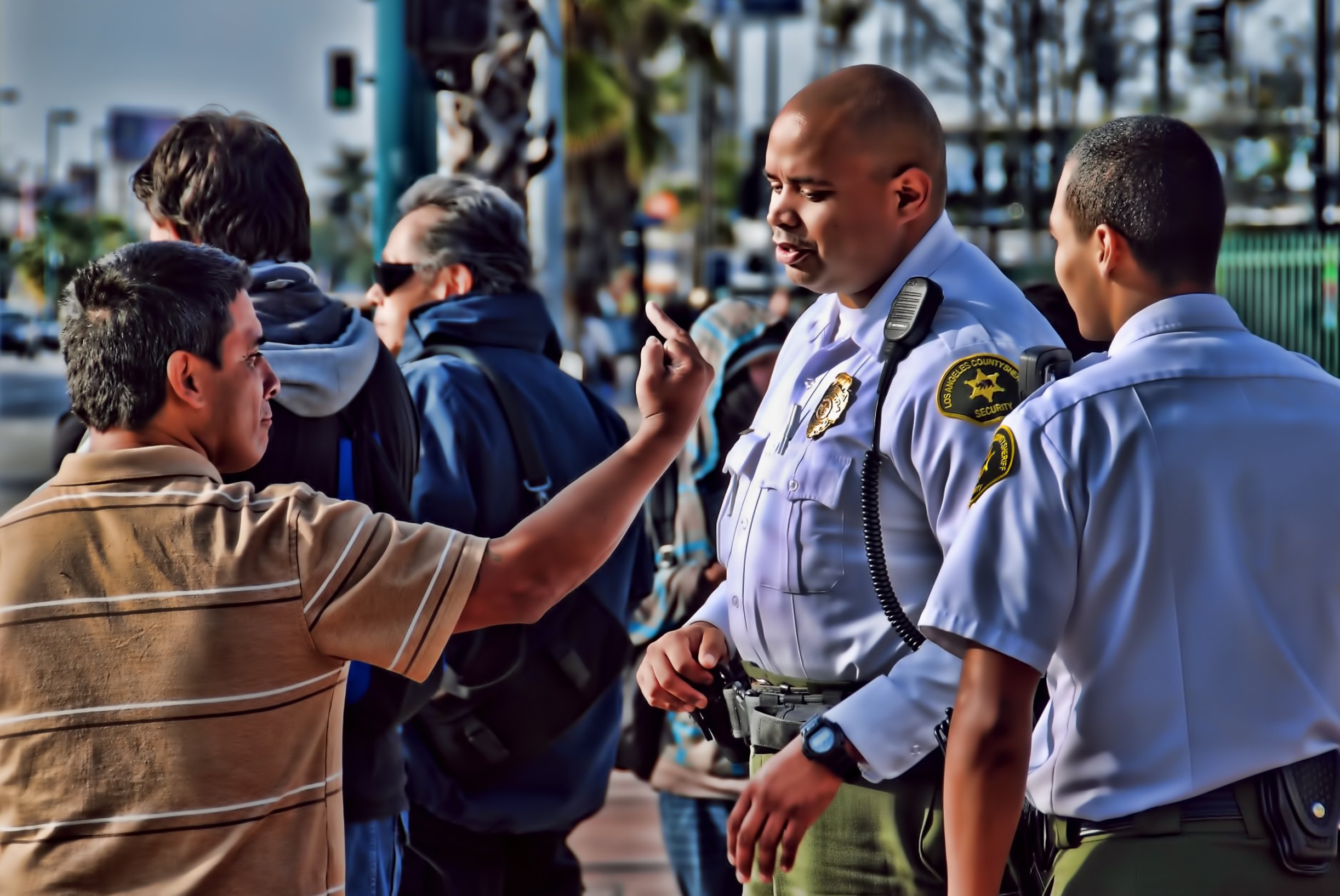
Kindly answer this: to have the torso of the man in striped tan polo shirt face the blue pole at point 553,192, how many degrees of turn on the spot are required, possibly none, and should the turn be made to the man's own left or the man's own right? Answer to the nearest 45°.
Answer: approximately 45° to the man's own left

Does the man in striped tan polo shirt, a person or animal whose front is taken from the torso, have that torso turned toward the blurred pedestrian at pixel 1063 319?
yes

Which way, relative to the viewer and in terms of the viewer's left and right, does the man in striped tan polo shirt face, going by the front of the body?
facing away from the viewer and to the right of the viewer

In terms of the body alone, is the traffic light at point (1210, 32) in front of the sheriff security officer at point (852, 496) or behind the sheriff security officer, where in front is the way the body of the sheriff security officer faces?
behind

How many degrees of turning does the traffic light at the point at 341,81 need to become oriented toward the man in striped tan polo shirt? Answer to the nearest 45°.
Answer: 0° — it already faces them

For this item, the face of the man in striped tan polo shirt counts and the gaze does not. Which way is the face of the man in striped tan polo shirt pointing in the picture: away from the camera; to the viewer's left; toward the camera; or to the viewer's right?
to the viewer's right

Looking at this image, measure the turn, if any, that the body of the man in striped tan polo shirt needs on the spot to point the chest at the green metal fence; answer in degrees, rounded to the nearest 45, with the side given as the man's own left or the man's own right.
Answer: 0° — they already face it

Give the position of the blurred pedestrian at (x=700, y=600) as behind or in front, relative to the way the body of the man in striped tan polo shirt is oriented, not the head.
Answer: in front

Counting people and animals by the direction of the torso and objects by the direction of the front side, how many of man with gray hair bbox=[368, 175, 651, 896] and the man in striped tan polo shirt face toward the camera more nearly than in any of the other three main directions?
0
